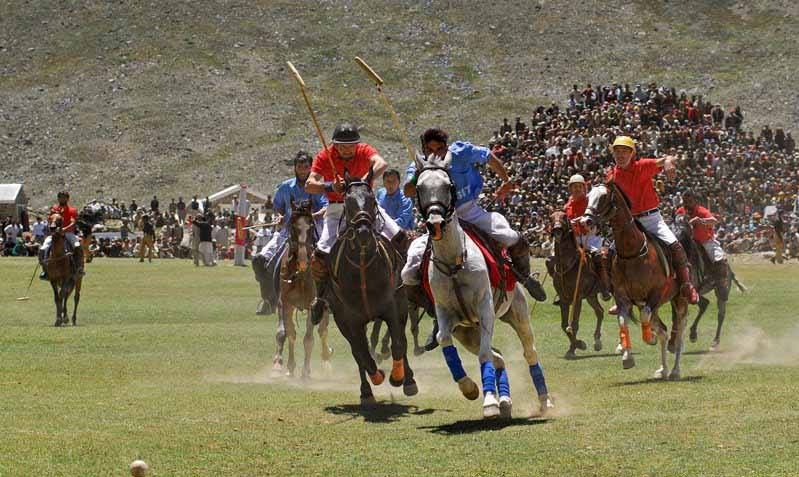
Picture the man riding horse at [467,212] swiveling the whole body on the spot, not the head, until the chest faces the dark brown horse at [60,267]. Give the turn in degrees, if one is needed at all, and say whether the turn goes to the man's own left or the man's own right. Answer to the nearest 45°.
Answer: approximately 90° to the man's own right

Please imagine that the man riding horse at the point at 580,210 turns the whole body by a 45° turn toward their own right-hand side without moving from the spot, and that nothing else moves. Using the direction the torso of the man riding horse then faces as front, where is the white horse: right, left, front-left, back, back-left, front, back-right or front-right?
left

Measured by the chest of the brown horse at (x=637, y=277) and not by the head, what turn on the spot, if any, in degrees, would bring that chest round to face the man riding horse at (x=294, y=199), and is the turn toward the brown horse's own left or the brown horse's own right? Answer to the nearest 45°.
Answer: approximately 45° to the brown horse's own right

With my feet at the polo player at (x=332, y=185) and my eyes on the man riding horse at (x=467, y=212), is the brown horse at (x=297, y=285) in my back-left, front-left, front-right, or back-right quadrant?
back-left

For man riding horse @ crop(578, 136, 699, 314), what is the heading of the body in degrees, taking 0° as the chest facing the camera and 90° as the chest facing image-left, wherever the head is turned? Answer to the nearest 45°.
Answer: approximately 45°

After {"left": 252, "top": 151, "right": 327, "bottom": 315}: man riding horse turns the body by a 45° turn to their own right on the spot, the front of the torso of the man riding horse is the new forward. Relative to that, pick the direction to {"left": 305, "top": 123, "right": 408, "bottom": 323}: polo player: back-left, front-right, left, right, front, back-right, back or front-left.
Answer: front-left

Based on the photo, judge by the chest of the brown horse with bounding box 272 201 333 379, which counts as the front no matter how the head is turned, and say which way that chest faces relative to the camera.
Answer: toward the camera

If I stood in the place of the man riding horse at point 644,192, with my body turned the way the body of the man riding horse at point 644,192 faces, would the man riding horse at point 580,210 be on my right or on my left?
on my right

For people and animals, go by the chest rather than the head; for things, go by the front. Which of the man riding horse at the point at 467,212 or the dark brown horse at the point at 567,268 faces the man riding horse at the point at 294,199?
the dark brown horse

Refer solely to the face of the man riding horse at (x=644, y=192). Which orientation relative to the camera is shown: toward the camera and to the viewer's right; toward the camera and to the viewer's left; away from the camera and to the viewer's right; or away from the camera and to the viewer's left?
toward the camera and to the viewer's left

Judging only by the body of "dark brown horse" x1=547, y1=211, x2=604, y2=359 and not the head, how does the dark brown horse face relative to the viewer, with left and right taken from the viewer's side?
facing the viewer and to the left of the viewer
